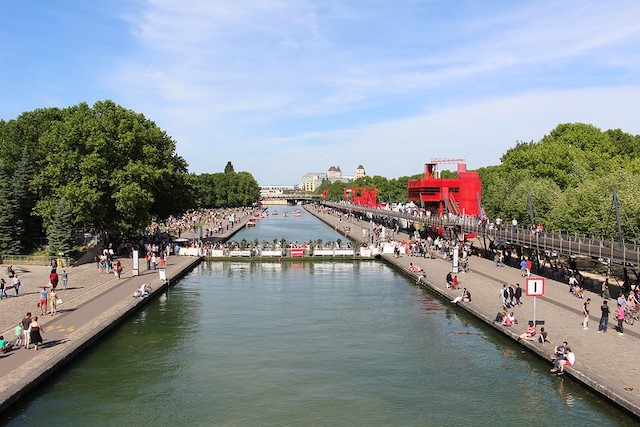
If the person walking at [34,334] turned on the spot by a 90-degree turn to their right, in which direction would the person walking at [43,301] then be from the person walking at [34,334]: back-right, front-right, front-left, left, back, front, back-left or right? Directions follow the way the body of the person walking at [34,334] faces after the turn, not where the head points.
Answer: left

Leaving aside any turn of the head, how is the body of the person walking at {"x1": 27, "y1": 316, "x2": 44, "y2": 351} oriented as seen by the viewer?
away from the camera

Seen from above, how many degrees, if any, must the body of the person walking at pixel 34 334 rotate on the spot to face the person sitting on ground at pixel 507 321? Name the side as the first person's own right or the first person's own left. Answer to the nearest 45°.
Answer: approximately 90° to the first person's own right

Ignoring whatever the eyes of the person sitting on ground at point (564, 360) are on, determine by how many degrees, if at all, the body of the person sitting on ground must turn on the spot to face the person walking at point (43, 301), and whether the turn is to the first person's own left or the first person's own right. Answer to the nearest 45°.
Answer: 0° — they already face them

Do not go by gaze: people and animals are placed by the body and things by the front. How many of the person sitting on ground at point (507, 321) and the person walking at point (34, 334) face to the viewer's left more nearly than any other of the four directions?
1

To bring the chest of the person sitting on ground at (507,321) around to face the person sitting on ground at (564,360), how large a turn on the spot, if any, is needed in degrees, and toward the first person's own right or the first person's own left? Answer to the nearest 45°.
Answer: approximately 90° to the first person's own left

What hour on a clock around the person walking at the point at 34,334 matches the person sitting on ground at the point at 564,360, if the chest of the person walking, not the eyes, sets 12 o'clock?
The person sitting on ground is roughly at 4 o'clock from the person walking.

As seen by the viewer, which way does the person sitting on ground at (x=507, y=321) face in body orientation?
to the viewer's left

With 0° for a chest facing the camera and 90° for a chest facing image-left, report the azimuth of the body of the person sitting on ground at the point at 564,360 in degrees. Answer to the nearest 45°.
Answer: approximately 90°

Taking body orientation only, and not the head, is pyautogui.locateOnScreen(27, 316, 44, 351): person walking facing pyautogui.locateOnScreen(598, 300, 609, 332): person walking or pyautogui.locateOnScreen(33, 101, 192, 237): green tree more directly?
the green tree

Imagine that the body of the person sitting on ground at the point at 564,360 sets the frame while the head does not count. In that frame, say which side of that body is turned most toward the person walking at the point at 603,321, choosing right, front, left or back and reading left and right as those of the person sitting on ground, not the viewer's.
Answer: right

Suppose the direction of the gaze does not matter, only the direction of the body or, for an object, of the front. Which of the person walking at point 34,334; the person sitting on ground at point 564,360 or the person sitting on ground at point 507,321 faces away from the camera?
the person walking

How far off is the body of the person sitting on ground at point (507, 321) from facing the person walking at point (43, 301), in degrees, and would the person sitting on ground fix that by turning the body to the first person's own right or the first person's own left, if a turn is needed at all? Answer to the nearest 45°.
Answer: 0° — they already face them

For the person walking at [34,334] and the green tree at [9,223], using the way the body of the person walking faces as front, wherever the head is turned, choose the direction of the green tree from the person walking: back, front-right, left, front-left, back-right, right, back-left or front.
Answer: front

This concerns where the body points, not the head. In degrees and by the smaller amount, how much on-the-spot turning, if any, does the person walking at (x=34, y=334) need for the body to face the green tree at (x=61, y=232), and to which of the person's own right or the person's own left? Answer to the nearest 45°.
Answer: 0° — they already face it
